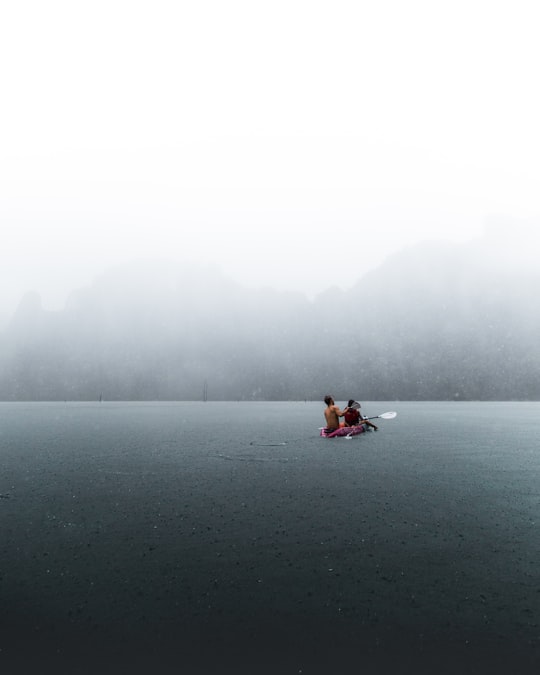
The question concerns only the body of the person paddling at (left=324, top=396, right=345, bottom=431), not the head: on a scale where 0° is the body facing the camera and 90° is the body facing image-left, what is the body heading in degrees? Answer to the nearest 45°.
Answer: approximately 225°
